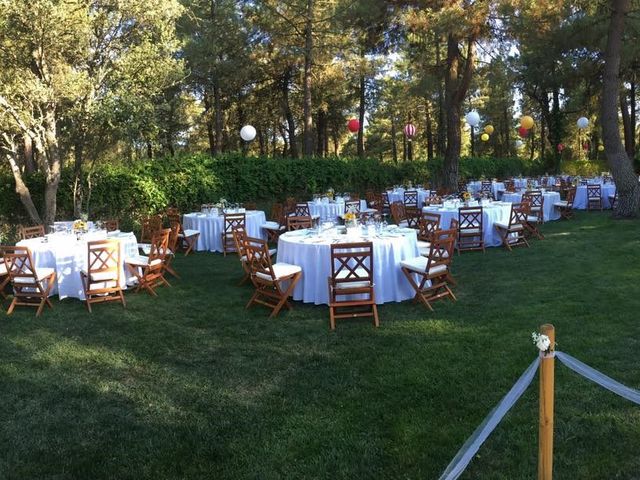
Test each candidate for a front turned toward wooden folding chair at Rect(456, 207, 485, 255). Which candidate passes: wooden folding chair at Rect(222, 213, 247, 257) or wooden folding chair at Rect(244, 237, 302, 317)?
wooden folding chair at Rect(244, 237, 302, 317)

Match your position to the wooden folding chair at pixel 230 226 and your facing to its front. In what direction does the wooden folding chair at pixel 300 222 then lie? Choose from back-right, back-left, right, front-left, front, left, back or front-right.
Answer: back-right

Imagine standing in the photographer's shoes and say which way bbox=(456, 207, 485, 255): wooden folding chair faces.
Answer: facing away from the viewer

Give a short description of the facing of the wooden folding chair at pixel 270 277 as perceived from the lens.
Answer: facing away from the viewer and to the right of the viewer

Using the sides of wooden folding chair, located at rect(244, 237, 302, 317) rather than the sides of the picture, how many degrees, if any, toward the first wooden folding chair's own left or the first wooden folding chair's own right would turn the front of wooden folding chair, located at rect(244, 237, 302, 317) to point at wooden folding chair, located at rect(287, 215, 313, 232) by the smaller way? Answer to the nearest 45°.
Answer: approximately 45° to the first wooden folding chair's own left

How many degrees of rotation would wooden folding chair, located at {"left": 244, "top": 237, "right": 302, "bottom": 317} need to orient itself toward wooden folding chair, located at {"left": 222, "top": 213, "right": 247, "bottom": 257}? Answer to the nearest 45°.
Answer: approximately 45° to its left

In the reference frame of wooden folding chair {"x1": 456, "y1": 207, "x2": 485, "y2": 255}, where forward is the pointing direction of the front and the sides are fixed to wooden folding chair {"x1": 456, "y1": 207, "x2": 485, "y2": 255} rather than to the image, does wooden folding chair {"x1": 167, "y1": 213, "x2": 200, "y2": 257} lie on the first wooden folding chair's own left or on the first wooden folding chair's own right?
on the first wooden folding chair's own left

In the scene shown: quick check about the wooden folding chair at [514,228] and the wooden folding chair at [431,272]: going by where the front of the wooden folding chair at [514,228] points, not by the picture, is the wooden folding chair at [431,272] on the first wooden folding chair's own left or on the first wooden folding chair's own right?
on the first wooden folding chair's own left

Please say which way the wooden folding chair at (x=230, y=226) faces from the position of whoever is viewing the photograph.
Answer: facing away from the viewer

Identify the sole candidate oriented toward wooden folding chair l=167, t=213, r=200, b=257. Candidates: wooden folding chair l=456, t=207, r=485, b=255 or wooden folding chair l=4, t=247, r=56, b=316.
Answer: wooden folding chair l=4, t=247, r=56, b=316

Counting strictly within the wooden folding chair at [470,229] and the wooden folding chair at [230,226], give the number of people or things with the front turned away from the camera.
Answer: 2
